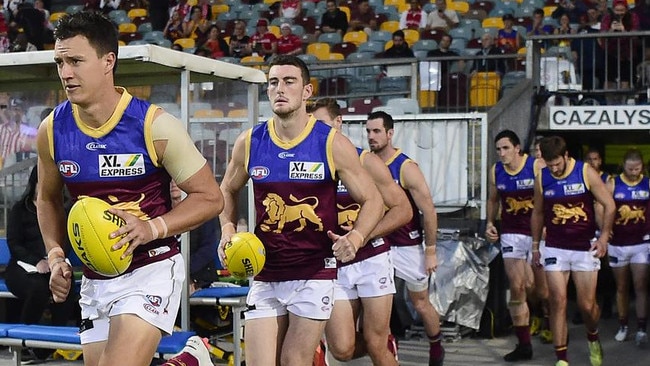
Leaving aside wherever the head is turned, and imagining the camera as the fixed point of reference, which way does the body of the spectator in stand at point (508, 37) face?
toward the camera

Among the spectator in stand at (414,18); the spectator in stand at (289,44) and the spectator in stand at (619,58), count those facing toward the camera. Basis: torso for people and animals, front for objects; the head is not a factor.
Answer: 3

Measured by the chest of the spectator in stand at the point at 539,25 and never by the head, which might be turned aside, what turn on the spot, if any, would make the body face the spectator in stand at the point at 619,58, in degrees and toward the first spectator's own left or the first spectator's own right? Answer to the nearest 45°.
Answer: approximately 45° to the first spectator's own left

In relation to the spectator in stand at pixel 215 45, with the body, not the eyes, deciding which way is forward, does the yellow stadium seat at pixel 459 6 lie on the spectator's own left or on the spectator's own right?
on the spectator's own left

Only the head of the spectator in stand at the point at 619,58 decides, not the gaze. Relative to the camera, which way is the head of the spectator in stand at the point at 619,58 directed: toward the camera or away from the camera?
toward the camera

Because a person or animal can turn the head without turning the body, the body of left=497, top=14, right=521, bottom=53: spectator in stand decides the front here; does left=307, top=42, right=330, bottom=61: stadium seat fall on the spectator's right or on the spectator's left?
on the spectator's right

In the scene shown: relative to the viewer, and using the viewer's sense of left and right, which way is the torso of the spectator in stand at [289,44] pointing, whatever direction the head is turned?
facing the viewer

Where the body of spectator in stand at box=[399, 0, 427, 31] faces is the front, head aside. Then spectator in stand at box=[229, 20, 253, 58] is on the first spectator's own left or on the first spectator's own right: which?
on the first spectator's own right

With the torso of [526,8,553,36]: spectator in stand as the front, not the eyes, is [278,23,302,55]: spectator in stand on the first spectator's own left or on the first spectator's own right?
on the first spectator's own right

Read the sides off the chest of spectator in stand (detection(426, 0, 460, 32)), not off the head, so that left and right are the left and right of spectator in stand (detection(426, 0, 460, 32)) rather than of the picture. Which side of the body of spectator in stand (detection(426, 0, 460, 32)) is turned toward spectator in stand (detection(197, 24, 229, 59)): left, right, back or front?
right

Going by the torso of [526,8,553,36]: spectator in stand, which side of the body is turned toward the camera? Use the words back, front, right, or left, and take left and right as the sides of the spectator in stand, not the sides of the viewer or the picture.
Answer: front

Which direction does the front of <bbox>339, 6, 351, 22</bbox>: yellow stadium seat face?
toward the camera
